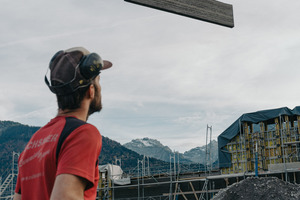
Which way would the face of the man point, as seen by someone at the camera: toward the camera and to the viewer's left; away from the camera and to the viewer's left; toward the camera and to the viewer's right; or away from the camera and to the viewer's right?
away from the camera and to the viewer's right

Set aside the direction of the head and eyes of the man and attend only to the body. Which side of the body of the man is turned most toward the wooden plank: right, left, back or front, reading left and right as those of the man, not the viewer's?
front

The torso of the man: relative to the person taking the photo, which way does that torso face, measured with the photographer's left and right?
facing away from the viewer and to the right of the viewer

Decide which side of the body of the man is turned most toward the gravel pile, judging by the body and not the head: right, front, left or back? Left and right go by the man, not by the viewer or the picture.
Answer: front

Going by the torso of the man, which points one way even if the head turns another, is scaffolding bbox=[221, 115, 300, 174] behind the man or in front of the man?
in front
